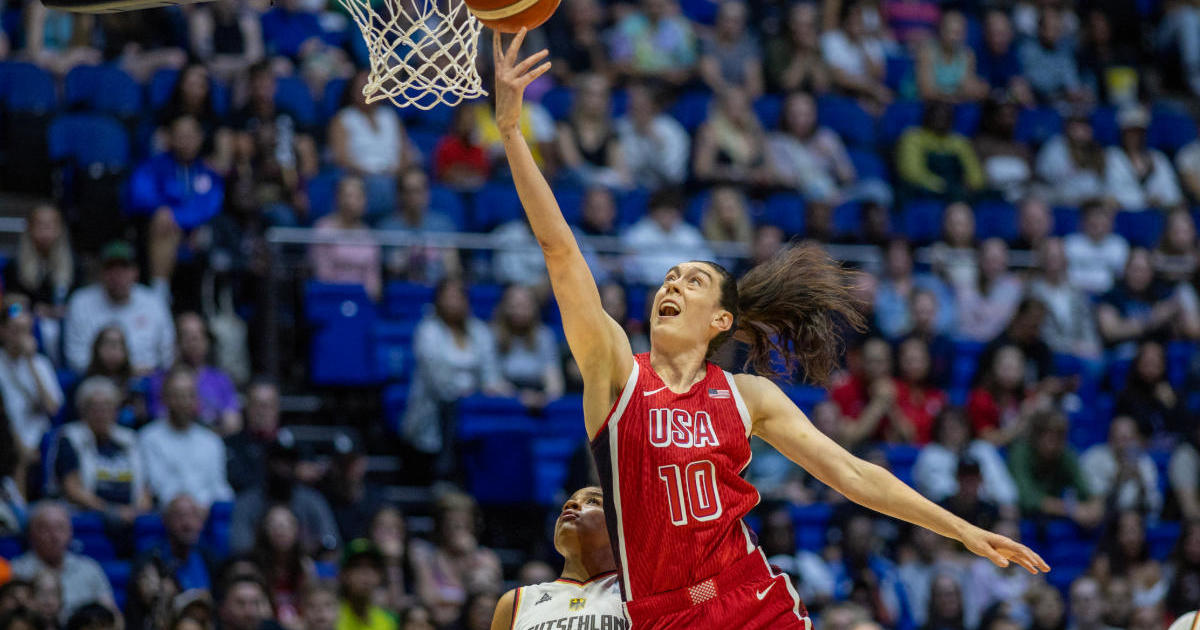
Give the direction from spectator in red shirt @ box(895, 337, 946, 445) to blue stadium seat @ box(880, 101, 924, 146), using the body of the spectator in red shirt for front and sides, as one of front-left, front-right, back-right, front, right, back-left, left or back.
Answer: back

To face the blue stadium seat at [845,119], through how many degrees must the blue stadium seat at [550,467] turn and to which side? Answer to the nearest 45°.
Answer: approximately 135° to its left

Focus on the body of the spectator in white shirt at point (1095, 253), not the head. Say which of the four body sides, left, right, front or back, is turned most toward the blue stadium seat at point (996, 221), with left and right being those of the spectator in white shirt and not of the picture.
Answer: right

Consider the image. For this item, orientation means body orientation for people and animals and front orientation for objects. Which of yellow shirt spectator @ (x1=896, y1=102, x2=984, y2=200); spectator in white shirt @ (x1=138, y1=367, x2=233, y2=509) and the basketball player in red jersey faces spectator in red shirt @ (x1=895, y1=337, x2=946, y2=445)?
the yellow shirt spectator

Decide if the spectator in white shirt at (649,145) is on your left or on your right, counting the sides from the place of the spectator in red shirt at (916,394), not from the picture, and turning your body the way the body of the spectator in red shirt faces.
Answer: on your right

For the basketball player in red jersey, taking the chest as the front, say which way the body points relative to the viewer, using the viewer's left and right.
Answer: facing the viewer

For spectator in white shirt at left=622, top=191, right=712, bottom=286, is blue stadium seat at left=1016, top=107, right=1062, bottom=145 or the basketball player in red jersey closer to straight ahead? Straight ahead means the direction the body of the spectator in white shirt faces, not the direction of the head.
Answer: the basketball player in red jersey

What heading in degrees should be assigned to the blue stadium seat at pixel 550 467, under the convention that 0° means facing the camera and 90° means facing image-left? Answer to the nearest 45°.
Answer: approximately 0°

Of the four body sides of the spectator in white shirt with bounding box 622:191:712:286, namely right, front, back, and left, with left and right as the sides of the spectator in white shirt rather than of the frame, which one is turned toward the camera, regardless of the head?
front

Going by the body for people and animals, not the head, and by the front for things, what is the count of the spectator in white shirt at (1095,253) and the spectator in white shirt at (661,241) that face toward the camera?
2
